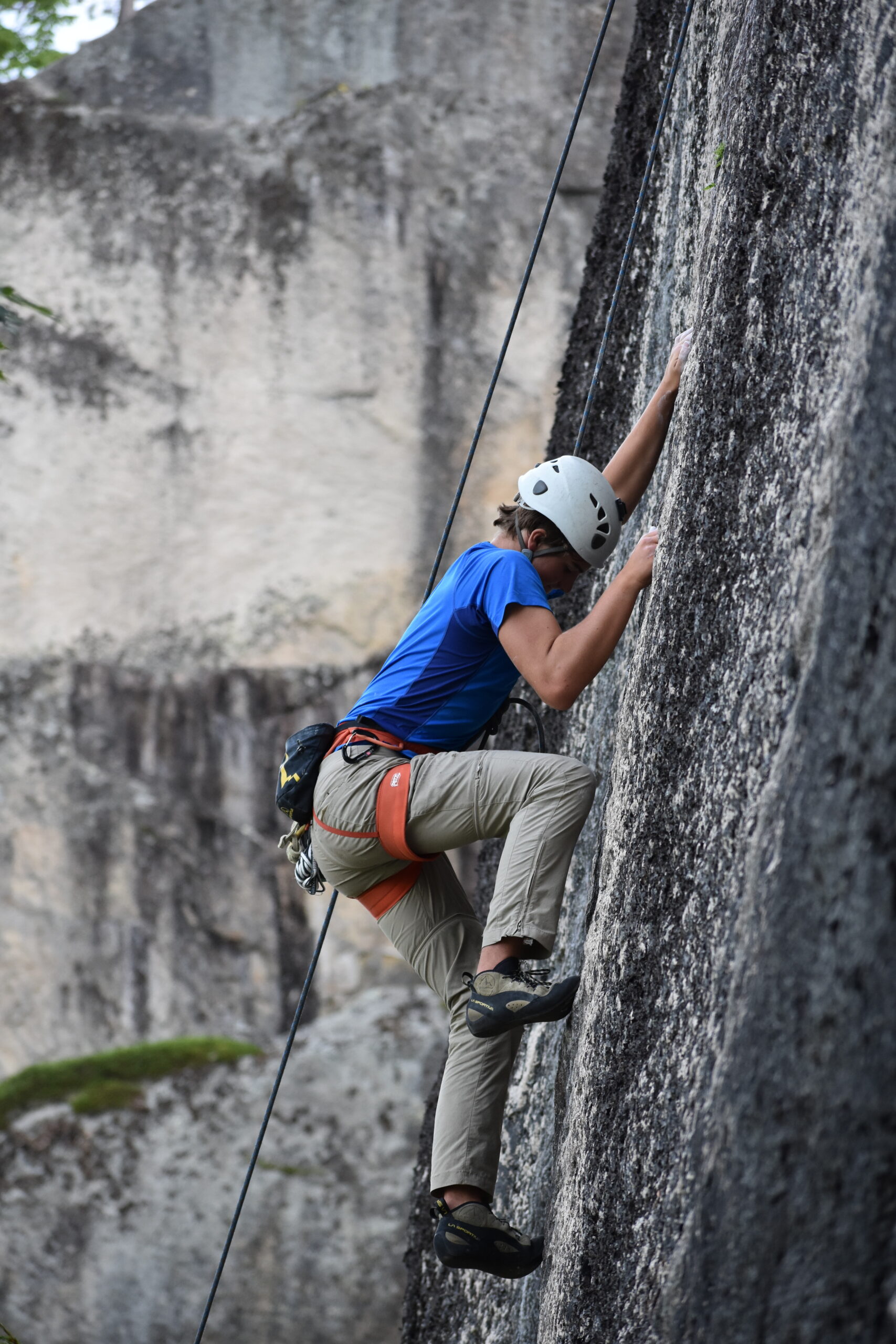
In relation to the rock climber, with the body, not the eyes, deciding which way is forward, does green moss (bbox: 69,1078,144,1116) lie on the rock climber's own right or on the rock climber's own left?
on the rock climber's own left

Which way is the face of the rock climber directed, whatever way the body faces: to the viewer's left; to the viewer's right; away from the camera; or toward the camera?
to the viewer's right

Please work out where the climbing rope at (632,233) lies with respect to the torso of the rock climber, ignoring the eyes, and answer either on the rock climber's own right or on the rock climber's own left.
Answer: on the rock climber's own left

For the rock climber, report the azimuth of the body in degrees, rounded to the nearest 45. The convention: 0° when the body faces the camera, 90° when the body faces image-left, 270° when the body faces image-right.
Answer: approximately 270°
